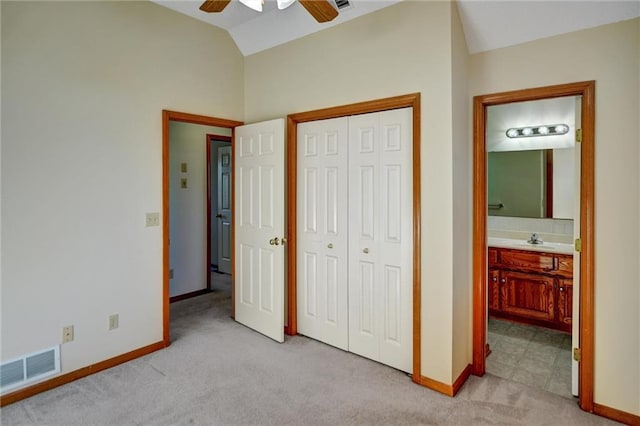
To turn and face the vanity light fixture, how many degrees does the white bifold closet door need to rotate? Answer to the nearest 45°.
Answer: approximately 180°

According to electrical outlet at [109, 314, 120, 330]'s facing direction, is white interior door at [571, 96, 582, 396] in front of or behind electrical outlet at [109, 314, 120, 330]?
in front

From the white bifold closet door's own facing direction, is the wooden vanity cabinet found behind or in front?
behind

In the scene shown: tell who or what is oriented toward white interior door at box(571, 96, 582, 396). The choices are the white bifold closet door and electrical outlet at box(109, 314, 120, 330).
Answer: the electrical outlet

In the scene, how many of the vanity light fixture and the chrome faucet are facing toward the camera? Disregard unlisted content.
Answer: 2

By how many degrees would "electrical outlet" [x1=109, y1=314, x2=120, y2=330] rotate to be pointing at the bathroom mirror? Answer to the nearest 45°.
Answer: approximately 45° to its left

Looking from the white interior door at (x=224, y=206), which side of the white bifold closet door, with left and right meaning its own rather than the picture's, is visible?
right

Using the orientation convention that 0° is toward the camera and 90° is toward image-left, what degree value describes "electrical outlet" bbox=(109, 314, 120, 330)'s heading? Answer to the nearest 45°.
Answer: approximately 315°

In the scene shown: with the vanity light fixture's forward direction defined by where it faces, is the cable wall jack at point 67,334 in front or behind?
in front

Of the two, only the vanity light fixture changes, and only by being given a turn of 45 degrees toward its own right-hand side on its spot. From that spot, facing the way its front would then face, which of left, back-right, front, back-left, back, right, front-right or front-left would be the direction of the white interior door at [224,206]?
front-right

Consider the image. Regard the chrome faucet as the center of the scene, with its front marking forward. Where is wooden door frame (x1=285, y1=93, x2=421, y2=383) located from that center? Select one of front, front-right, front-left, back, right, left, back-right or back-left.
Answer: front-right
